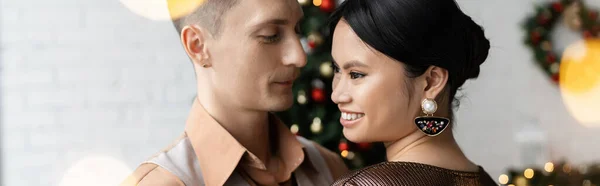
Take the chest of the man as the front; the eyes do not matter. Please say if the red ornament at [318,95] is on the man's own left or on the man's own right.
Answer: on the man's own left

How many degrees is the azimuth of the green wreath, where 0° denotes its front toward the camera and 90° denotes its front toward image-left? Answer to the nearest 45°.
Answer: approximately 0°

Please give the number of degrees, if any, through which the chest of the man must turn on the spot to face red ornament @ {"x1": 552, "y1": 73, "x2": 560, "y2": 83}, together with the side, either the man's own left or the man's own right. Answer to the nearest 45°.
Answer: approximately 90° to the man's own left

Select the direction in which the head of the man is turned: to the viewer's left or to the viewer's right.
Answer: to the viewer's right

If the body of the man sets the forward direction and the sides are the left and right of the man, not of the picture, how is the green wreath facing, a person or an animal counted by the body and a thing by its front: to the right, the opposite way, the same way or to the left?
to the right

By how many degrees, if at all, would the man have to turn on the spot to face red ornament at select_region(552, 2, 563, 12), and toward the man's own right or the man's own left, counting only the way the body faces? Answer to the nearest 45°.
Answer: approximately 90° to the man's own left

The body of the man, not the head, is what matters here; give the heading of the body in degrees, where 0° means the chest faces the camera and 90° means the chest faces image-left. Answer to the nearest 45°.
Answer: approximately 315°

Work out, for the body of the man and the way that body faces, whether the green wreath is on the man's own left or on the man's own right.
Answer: on the man's own left
